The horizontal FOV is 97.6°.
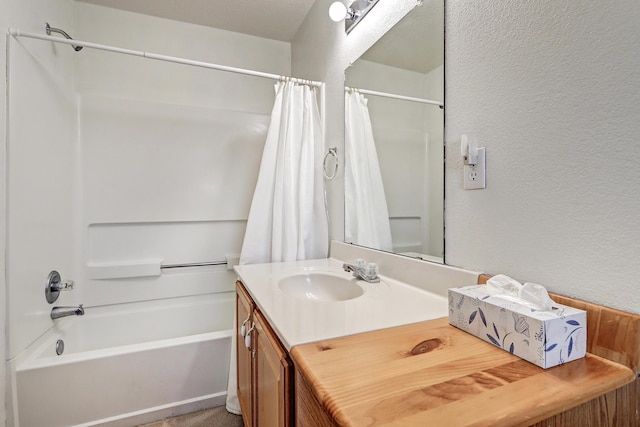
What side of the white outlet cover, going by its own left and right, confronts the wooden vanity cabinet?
front

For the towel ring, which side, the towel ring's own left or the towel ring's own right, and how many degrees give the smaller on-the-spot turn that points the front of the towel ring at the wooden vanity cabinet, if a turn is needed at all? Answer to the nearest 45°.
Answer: approximately 45° to the towel ring's own left

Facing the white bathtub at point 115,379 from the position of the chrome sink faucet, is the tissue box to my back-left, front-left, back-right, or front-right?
back-left

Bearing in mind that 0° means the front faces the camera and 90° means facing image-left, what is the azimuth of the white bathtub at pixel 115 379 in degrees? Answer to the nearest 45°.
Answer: approximately 0°

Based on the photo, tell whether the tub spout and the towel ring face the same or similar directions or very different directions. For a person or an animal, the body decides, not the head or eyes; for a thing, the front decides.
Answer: very different directions

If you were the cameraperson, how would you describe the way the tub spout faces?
facing to the right of the viewer

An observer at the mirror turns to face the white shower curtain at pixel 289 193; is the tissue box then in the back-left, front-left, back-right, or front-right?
back-left

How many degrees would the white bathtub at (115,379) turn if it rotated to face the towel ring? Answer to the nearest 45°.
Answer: approximately 90° to its left

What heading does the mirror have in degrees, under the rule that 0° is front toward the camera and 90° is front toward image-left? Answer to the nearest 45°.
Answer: approximately 45°

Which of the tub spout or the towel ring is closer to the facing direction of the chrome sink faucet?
the tub spout

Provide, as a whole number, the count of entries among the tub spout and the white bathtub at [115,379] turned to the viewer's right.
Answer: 1
